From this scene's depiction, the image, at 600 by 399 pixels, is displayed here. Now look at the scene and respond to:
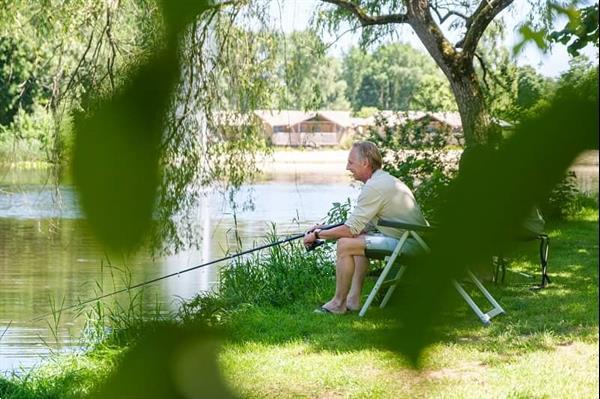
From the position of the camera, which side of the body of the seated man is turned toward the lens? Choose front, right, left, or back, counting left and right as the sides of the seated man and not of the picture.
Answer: left

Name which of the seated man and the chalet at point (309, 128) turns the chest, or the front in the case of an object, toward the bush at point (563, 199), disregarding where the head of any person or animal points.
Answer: the chalet

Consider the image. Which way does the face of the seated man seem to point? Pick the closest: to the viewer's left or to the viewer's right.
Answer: to the viewer's left

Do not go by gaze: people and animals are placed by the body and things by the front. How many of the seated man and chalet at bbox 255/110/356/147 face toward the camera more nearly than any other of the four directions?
1

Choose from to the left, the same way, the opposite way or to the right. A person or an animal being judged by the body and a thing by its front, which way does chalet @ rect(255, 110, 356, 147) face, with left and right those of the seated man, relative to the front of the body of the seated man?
to the left

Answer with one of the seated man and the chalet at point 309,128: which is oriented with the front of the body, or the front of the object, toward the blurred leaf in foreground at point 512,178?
the chalet

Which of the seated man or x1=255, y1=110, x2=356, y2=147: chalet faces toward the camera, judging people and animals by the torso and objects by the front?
the chalet

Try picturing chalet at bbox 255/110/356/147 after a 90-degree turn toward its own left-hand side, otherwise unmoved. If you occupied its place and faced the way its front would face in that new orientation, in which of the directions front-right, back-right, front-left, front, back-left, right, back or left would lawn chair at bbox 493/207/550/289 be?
right

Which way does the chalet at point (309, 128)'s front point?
toward the camera

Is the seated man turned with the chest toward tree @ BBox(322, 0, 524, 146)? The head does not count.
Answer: no
